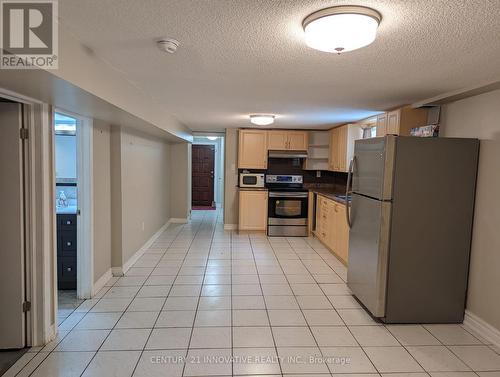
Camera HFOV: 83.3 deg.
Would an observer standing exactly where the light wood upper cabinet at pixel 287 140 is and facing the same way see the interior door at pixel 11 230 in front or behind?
in front

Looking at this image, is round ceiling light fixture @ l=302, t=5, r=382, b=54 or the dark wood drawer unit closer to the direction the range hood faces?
the round ceiling light fixture

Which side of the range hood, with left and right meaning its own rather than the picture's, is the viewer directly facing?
front

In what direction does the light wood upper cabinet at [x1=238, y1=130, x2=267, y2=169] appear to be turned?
toward the camera

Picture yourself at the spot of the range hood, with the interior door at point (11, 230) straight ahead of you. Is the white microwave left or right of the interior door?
right

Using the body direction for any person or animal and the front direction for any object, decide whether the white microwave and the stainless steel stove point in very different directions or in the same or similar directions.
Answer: same or similar directions

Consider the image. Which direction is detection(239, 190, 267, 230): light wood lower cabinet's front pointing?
toward the camera

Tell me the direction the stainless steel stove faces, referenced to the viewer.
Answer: facing the viewer

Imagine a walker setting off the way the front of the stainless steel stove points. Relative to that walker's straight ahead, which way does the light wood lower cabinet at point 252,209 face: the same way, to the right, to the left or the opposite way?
the same way

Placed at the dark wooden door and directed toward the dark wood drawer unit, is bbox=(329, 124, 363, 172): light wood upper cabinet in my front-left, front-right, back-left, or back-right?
front-left

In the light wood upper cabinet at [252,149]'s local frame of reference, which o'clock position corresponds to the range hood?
The range hood is roughly at 9 o'clock from the light wood upper cabinet.

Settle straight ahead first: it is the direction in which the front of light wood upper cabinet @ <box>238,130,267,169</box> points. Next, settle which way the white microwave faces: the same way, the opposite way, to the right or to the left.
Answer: the same way

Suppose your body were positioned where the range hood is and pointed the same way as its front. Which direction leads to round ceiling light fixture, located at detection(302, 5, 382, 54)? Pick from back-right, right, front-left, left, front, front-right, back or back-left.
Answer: front

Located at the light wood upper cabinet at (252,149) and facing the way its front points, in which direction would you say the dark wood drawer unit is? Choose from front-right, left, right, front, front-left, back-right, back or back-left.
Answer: front-right
